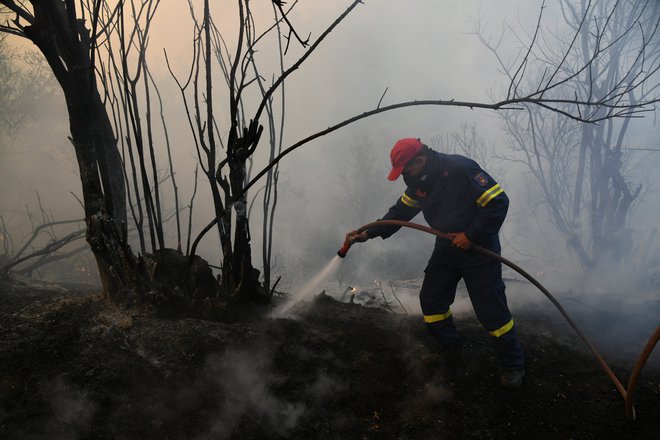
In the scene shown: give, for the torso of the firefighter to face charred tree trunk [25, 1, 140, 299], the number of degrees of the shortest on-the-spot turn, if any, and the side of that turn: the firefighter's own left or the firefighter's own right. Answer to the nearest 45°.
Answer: approximately 45° to the firefighter's own right

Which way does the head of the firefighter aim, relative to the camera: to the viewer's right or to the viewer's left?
to the viewer's left

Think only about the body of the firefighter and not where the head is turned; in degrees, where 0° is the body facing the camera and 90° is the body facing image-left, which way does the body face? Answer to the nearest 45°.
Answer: approximately 45°

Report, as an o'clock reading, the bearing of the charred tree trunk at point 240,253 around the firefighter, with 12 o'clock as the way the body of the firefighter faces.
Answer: The charred tree trunk is roughly at 1 o'clock from the firefighter.
